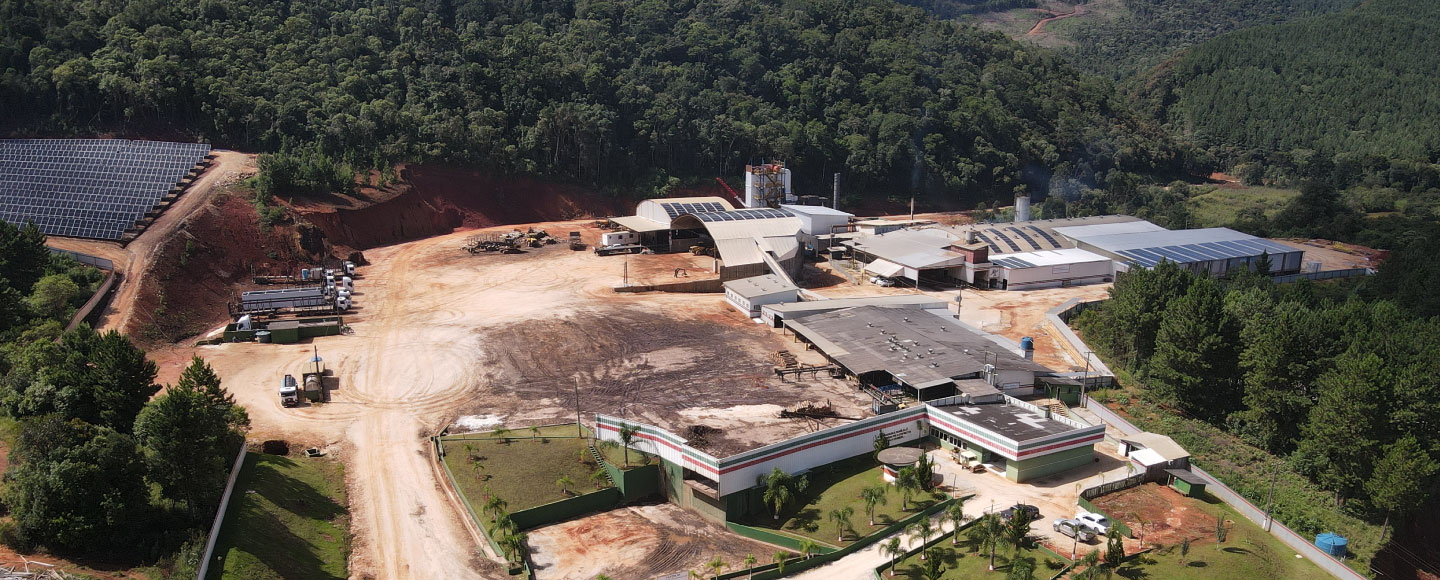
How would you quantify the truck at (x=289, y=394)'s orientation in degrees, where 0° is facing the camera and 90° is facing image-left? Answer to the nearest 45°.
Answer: approximately 0°

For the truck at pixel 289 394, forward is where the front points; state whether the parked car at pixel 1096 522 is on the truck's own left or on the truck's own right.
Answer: on the truck's own left

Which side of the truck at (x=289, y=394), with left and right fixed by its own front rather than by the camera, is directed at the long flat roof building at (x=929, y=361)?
left

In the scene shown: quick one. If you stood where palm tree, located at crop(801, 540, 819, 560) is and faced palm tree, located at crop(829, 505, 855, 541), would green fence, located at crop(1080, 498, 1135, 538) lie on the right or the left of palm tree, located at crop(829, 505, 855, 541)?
right
